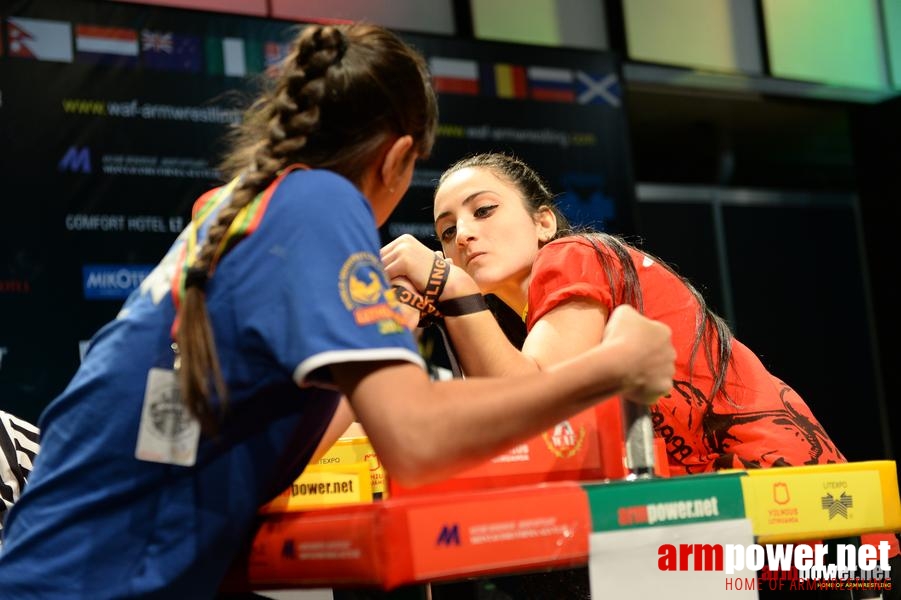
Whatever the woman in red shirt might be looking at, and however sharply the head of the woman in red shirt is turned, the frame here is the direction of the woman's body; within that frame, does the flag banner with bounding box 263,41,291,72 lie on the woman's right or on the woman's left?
on the woman's right

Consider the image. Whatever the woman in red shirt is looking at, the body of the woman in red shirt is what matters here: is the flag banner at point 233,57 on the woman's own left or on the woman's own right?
on the woman's own right

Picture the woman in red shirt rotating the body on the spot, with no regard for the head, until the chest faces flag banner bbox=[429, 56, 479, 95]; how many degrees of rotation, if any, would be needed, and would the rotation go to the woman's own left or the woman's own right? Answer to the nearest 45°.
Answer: approximately 90° to the woman's own right

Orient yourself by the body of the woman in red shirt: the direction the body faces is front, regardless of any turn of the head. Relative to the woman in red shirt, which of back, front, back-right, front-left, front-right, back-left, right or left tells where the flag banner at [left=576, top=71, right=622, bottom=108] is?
right

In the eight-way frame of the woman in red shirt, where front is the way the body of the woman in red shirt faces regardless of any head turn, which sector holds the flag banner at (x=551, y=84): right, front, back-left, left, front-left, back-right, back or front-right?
right

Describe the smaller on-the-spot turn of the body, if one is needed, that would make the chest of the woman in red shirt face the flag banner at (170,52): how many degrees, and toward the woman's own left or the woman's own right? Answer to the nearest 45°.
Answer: approximately 45° to the woman's own right

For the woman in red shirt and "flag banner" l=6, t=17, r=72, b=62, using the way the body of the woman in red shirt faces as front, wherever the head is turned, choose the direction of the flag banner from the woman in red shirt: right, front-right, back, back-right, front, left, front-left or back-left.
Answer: front-right

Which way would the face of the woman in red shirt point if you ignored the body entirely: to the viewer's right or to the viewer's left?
to the viewer's left

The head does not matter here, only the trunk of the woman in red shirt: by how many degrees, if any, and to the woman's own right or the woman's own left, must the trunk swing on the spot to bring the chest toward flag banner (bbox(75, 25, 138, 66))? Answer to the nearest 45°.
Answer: approximately 45° to the woman's own right

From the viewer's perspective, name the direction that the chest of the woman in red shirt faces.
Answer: to the viewer's left

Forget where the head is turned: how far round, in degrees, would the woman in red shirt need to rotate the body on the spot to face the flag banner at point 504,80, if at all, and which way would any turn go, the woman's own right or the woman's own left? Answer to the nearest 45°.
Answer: approximately 90° to the woman's own right
